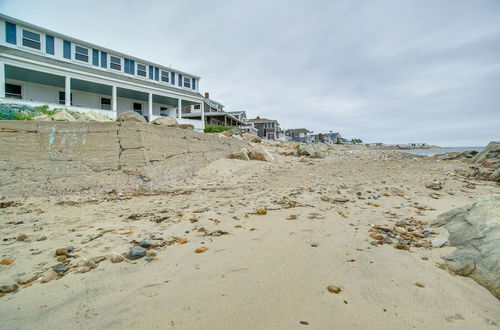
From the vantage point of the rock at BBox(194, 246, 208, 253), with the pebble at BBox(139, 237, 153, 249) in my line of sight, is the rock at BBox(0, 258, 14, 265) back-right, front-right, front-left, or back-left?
front-left

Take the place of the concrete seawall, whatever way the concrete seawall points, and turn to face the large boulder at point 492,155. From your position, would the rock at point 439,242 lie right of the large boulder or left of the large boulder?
right

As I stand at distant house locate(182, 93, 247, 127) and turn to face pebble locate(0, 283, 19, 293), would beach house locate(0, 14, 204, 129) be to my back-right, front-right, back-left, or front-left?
front-right

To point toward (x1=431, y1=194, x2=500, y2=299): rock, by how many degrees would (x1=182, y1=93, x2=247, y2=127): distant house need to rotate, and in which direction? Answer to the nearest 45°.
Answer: approximately 45° to its right

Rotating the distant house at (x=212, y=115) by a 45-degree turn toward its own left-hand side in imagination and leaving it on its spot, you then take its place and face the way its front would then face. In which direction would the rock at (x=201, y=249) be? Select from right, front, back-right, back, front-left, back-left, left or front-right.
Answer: right

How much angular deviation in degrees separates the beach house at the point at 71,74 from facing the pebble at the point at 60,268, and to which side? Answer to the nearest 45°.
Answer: approximately 45° to its right

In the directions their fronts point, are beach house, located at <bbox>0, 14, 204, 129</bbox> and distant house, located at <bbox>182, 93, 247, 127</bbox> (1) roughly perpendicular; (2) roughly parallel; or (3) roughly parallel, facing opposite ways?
roughly parallel

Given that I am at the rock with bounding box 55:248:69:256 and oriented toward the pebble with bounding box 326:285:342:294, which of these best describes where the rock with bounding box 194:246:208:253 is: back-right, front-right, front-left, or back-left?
front-left

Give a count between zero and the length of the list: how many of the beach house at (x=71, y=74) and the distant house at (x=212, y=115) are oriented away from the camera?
0

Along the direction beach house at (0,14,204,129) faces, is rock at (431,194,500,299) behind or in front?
in front

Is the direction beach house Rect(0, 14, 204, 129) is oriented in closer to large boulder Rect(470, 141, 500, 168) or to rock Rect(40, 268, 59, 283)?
the large boulder

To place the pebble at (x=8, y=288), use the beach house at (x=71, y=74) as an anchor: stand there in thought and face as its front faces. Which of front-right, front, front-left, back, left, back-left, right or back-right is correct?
front-right

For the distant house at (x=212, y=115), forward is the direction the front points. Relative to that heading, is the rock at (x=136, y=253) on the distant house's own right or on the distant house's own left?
on the distant house's own right

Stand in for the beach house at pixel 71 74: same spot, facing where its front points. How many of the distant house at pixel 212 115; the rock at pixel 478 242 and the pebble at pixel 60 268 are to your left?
1

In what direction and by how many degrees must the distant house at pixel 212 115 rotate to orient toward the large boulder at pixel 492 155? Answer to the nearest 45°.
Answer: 0° — it already faces it

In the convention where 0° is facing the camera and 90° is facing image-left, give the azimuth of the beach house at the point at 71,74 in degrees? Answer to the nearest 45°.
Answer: approximately 315°

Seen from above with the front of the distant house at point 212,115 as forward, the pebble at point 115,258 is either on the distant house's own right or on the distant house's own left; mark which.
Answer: on the distant house's own right
